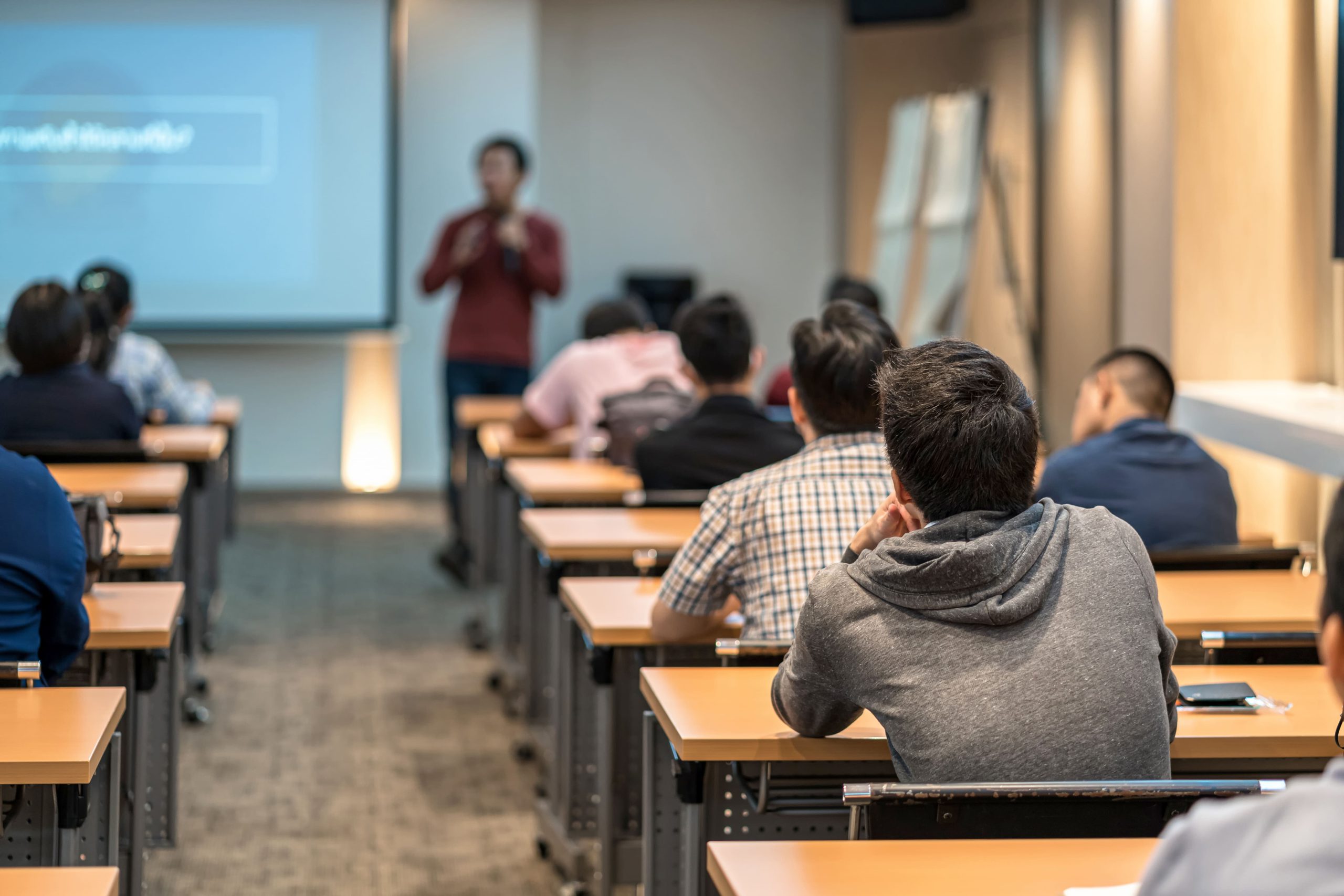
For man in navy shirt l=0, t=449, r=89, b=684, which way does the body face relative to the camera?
away from the camera

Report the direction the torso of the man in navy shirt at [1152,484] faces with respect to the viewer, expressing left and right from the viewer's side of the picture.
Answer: facing away from the viewer and to the left of the viewer

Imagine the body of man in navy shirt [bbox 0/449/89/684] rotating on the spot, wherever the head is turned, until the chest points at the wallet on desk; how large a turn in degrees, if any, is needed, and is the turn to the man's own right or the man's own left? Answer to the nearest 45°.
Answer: approximately 135° to the man's own right

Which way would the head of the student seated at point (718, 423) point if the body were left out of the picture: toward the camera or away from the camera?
away from the camera

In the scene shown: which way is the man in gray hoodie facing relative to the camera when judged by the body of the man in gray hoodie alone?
away from the camera

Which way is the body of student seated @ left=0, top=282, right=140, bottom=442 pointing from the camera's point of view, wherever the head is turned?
away from the camera

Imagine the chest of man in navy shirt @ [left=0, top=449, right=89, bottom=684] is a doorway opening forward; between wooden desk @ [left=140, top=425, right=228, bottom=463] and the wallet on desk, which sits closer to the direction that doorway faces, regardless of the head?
the wooden desk

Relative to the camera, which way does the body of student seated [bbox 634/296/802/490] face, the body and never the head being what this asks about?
away from the camera

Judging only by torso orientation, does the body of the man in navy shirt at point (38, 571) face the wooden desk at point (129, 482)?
yes

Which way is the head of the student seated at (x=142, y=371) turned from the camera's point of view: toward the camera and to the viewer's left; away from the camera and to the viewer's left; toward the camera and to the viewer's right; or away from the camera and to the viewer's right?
away from the camera and to the viewer's right

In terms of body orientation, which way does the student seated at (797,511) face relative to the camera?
away from the camera

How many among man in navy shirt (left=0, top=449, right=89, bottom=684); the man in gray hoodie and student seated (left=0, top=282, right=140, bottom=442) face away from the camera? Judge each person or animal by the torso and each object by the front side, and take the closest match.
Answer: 3
